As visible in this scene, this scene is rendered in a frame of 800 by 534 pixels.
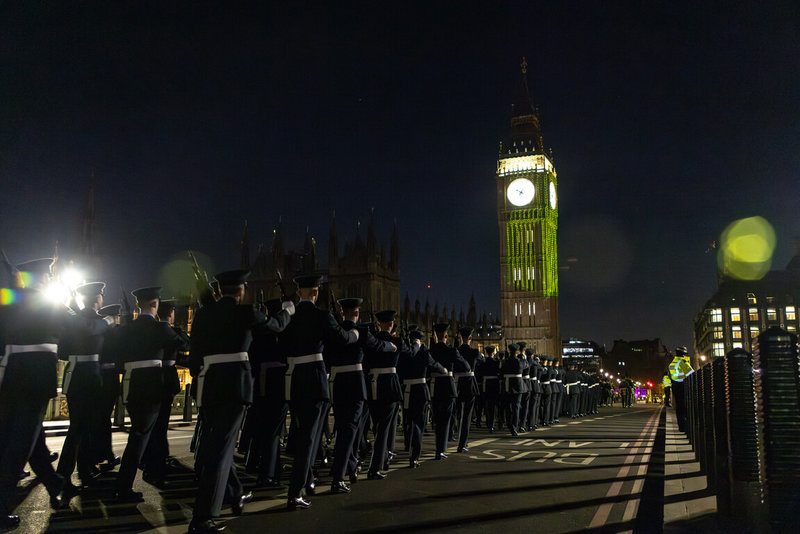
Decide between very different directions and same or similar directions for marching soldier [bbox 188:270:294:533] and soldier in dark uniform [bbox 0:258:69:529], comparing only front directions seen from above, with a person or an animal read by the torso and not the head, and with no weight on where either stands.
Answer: same or similar directions

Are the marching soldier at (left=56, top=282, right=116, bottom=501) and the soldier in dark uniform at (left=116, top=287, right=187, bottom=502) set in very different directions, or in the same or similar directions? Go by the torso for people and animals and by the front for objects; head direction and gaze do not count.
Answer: same or similar directions

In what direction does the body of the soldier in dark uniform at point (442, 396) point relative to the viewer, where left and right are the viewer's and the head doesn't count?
facing away from the viewer and to the right of the viewer

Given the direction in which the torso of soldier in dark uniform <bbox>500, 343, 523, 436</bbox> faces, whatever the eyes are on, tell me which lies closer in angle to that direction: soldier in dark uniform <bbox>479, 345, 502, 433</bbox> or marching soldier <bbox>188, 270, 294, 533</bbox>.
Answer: the soldier in dark uniform

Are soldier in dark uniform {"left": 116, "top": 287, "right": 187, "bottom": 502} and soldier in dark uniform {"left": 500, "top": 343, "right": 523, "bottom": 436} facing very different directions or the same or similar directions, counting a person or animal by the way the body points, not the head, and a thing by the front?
same or similar directions

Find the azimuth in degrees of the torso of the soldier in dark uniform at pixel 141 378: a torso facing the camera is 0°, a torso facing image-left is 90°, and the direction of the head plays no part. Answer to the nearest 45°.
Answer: approximately 225°

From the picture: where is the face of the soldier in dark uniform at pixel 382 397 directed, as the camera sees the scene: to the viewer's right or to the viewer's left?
to the viewer's right

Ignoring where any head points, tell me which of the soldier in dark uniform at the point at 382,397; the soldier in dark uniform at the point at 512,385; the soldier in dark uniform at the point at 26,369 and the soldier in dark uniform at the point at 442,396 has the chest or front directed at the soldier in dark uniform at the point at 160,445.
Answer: the soldier in dark uniform at the point at 26,369

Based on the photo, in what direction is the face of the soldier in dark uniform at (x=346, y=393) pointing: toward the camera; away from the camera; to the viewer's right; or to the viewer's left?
away from the camera

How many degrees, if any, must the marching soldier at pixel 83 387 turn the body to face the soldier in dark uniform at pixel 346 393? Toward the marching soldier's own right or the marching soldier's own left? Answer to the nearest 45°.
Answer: approximately 90° to the marching soldier's own right

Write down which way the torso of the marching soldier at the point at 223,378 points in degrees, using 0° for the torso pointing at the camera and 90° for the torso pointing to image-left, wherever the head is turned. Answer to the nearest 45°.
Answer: approximately 225°

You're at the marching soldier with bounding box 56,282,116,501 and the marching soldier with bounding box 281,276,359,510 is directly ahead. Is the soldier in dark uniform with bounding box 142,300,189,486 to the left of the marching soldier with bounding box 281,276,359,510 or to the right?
left

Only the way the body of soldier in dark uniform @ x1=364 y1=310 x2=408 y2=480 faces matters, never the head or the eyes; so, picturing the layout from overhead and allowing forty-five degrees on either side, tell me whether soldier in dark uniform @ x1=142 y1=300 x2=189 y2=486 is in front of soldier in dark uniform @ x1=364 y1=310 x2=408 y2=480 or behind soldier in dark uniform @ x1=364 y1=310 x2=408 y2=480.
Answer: behind

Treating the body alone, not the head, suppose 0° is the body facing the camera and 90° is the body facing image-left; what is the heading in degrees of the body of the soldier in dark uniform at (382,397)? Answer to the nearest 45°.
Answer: approximately 225°

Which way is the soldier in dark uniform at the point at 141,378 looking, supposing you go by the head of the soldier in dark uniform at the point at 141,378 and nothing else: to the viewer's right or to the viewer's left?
to the viewer's right

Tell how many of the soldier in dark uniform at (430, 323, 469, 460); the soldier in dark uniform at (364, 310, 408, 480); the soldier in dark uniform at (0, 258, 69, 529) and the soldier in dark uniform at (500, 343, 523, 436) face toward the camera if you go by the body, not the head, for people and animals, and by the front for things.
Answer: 0

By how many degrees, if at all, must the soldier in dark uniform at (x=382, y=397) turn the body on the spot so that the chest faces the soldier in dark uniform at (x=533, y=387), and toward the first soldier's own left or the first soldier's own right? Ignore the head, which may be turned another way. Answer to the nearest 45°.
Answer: approximately 45° to the first soldier's own left
